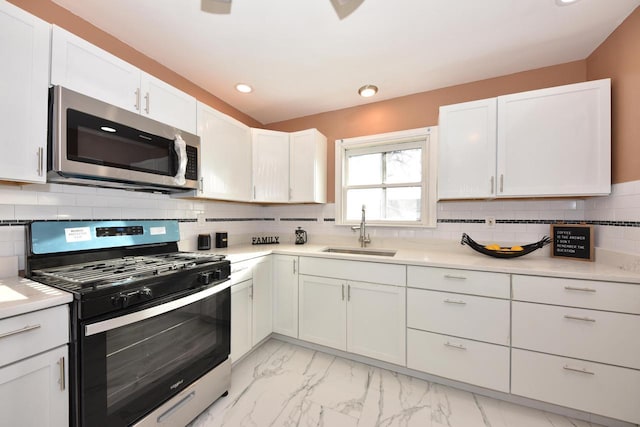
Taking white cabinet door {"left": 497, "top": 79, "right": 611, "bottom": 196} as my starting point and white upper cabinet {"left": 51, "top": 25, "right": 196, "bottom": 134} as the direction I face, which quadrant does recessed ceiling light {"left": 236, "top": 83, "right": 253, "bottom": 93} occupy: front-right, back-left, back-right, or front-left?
front-right

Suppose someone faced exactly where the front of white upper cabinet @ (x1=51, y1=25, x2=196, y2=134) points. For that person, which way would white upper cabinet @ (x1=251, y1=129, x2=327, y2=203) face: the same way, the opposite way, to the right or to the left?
to the right

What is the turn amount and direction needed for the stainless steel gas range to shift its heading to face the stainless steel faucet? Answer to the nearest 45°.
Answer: approximately 45° to its left

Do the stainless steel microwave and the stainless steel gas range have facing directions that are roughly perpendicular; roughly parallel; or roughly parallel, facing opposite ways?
roughly parallel

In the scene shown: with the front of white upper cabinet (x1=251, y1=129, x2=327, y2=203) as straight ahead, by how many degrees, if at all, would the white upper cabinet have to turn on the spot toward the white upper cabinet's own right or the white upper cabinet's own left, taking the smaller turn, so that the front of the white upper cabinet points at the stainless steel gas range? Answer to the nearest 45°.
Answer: approximately 45° to the white upper cabinet's own right

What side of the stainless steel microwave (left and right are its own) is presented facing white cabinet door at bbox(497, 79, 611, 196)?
front

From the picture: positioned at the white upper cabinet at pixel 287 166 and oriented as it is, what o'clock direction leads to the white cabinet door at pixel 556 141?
The white cabinet door is roughly at 10 o'clock from the white upper cabinet.

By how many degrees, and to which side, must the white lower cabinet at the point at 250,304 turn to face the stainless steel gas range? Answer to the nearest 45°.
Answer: approximately 90° to its right

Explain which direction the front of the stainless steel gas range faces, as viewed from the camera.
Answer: facing the viewer and to the right of the viewer

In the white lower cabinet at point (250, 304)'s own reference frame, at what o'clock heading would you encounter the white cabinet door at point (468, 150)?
The white cabinet door is roughly at 11 o'clock from the white lower cabinet.

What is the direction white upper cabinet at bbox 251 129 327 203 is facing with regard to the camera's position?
facing the viewer

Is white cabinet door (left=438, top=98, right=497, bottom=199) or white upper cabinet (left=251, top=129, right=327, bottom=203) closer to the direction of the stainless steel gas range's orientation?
the white cabinet door

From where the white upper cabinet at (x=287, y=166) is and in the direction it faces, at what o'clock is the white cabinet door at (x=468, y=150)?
The white cabinet door is roughly at 10 o'clock from the white upper cabinet.

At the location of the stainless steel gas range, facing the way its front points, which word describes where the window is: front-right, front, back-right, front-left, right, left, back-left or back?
front-left

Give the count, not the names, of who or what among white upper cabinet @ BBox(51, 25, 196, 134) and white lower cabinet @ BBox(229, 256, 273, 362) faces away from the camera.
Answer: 0

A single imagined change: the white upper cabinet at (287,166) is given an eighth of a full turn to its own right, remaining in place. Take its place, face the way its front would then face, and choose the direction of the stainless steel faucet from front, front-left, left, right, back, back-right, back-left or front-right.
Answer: back-left
